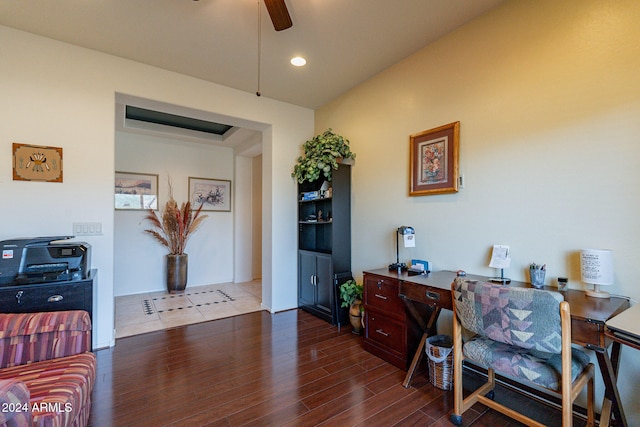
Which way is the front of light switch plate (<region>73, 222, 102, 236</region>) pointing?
toward the camera

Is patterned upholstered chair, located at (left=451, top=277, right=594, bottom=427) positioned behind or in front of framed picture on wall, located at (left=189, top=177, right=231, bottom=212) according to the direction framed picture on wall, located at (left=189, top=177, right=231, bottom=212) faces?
in front

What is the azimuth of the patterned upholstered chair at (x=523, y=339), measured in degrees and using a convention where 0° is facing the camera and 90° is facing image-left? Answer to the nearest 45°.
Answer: approximately 225°

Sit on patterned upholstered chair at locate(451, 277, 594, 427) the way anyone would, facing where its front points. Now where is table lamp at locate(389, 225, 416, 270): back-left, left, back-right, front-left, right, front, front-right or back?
left

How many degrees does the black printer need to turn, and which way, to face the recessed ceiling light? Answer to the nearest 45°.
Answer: approximately 45° to its left

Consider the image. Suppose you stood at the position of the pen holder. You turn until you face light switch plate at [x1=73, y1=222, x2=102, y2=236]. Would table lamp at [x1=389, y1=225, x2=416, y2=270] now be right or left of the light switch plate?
right

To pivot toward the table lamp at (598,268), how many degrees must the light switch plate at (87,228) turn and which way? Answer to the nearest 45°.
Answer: approximately 45° to its left

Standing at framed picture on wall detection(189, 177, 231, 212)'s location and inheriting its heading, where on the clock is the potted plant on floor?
The potted plant on floor is roughly at 11 o'clock from the framed picture on wall.

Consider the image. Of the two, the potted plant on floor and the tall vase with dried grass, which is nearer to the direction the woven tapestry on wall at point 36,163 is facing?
the potted plant on floor

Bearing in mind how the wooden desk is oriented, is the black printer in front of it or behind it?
in front

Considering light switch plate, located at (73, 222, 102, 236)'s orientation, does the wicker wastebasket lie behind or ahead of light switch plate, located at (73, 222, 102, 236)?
ahead

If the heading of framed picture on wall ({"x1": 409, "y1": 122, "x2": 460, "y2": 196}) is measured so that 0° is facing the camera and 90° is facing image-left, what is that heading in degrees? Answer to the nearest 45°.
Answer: approximately 45°

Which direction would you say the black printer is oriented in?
toward the camera

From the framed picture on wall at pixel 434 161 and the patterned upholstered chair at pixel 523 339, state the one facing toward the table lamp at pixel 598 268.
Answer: the patterned upholstered chair

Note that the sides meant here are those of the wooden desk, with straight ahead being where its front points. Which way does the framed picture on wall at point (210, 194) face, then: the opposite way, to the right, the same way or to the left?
to the left
